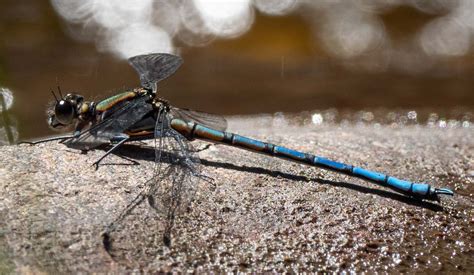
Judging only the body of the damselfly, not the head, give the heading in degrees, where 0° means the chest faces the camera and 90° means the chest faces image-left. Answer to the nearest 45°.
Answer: approximately 90°
